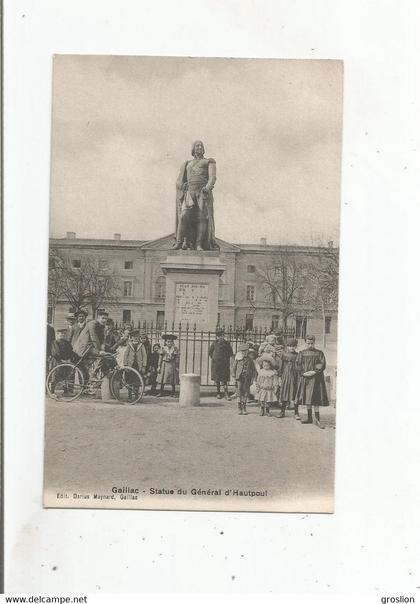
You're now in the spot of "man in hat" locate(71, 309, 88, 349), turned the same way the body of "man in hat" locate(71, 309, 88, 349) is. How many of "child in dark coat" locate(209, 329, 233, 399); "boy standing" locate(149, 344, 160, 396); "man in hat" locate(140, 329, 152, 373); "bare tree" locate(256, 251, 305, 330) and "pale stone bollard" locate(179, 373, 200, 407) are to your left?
5

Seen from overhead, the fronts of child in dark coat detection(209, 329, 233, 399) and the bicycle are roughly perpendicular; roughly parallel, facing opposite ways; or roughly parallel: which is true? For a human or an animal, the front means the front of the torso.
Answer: roughly perpendicular

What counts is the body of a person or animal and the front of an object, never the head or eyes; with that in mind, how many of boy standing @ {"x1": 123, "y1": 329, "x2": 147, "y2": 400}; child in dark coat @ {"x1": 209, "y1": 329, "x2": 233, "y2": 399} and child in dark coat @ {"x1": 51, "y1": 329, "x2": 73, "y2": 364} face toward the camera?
3

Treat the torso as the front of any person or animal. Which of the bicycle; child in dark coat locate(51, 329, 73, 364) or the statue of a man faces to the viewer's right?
the bicycle

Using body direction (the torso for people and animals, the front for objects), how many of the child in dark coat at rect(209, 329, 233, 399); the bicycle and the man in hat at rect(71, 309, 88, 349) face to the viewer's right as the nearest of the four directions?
1

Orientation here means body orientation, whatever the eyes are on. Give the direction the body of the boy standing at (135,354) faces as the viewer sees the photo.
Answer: toward the camera

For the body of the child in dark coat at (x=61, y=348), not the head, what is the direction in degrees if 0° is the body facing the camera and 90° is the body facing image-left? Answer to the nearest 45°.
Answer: approximately 0°

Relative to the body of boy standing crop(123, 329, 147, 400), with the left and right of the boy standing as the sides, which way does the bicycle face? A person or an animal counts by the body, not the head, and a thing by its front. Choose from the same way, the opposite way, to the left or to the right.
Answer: to the left

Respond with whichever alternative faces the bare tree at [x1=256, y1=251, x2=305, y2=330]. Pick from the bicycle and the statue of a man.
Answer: the bicycle

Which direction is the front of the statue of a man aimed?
toward the camera

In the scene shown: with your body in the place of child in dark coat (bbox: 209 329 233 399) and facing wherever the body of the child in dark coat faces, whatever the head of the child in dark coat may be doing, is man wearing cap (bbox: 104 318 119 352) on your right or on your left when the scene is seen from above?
on your right

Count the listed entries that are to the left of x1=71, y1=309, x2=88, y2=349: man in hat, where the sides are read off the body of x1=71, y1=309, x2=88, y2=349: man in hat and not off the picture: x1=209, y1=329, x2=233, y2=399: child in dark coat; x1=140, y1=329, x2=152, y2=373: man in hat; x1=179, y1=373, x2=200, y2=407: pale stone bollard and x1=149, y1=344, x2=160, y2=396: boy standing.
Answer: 4

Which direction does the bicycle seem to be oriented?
to the viewer's right
